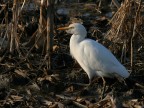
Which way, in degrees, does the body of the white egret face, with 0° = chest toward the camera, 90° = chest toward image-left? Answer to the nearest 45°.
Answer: approximately 90°

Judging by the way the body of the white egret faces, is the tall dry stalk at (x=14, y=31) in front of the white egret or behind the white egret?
in front
